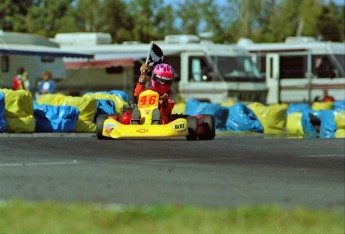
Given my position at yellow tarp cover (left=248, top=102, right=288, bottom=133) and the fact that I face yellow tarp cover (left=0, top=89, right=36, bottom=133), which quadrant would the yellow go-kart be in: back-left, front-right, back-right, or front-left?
front-left

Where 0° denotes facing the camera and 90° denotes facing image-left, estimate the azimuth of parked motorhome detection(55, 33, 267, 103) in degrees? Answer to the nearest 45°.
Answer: approximately 315°

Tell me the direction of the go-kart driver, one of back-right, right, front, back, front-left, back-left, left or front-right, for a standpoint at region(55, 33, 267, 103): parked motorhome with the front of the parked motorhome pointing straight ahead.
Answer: front-right

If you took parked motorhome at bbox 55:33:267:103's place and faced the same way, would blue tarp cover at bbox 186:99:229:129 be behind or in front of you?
in front

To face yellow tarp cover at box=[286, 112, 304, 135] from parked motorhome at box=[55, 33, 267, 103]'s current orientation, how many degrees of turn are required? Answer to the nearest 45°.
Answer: approximately 45° to its right

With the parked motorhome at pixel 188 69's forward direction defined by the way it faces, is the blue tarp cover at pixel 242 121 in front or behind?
in front

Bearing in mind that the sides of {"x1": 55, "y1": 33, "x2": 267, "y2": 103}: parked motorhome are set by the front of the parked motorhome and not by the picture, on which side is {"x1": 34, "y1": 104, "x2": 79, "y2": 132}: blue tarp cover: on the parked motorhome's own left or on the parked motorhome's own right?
on the parked motorhome's own right

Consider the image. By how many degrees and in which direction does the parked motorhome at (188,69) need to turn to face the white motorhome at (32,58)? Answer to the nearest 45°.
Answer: approximately 135° to its right

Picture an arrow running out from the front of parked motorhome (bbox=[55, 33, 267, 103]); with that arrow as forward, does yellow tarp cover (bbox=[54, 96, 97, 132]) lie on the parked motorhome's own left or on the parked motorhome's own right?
on the parked motorhome's own right
